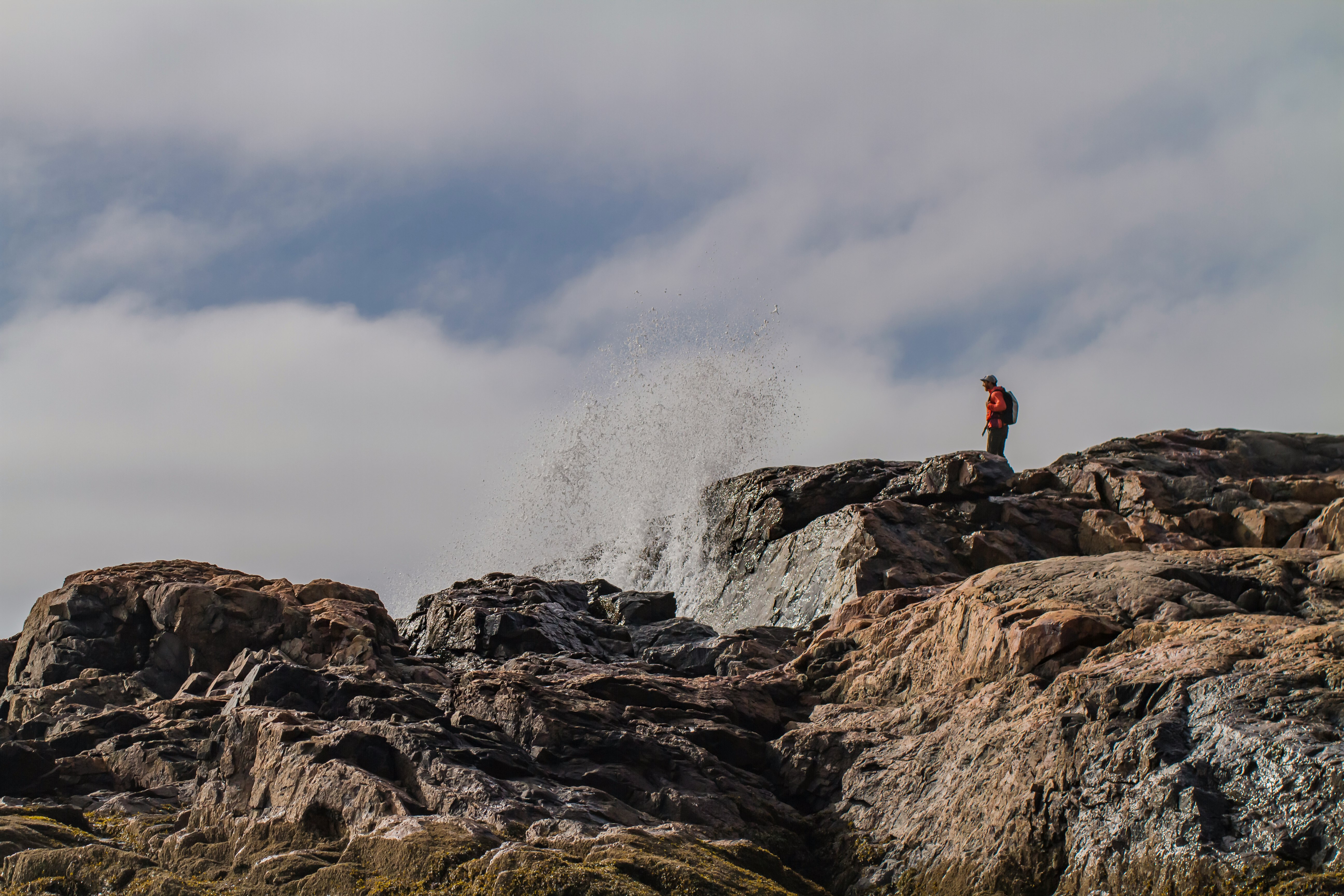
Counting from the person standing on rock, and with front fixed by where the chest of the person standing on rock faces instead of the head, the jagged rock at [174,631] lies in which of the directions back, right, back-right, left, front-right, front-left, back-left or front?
front-left

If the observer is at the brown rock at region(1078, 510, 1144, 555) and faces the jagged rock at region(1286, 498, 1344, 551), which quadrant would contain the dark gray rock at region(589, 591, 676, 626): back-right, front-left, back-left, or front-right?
back-right

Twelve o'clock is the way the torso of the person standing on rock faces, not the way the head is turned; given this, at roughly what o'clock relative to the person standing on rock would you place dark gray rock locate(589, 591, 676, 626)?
The dark gray rock is roughly at 11 o'clock from the person standing on rock.

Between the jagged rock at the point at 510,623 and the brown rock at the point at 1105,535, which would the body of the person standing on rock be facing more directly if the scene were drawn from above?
the jagged rock

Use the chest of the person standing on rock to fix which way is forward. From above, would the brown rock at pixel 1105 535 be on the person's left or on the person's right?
on the person's left

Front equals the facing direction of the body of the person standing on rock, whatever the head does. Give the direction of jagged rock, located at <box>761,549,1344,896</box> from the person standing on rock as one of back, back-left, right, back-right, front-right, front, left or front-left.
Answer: left

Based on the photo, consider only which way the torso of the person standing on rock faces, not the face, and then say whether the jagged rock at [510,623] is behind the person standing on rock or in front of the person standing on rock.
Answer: in front

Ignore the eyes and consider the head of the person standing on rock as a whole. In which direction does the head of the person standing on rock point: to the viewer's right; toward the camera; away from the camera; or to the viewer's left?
to the viewer's left

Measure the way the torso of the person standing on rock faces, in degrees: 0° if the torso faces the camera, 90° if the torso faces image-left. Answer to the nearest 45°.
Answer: approximately 90°

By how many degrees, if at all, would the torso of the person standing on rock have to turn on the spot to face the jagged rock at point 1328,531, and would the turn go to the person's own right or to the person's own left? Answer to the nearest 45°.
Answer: approximately 135° to the person's own left
